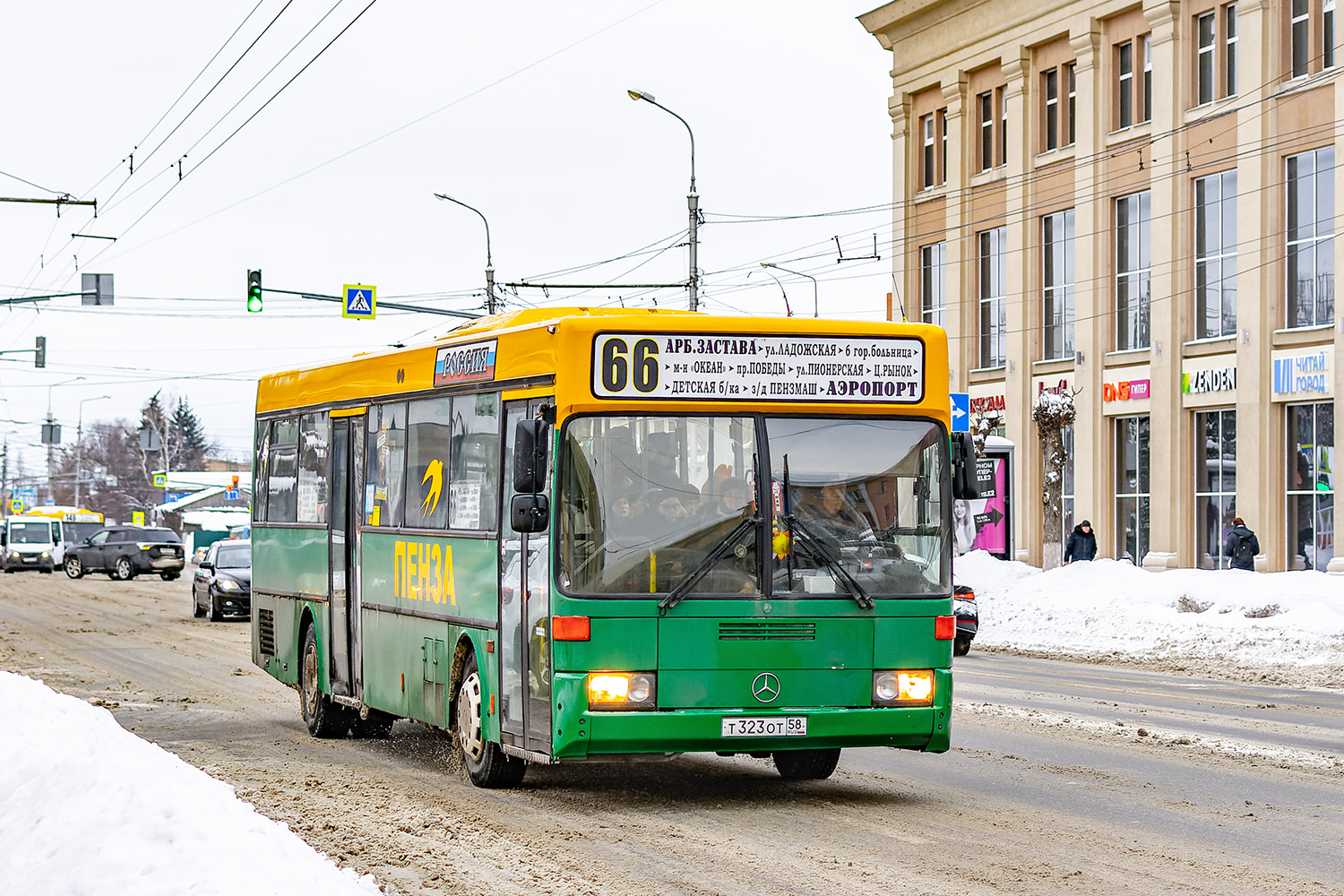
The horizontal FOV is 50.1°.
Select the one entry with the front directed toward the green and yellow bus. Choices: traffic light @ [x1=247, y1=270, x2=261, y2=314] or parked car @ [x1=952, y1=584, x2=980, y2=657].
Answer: the traffic light

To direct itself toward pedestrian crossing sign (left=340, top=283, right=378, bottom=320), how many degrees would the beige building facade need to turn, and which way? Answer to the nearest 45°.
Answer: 0° — it already faces it

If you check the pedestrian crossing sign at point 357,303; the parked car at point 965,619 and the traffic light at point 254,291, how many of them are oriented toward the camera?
2

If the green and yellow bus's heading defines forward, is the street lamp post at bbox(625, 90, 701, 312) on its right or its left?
on its left

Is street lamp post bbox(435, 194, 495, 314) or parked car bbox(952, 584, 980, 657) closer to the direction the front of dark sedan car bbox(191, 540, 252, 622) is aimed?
the parked car

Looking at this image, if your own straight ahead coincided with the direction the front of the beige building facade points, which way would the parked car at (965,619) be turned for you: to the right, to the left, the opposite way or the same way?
to the right

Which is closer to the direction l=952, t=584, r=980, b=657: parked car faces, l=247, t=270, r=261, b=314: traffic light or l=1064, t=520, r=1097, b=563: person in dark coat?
the traffic light

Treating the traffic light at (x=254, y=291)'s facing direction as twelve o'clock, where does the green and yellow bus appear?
The green and yellow bus is roughly at 12 o'clock from the traffic light.

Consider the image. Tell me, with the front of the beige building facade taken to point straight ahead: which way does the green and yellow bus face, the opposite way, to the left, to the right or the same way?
to the left

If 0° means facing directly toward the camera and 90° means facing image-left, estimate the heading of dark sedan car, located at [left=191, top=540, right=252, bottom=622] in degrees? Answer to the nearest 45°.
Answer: approximately 315°
